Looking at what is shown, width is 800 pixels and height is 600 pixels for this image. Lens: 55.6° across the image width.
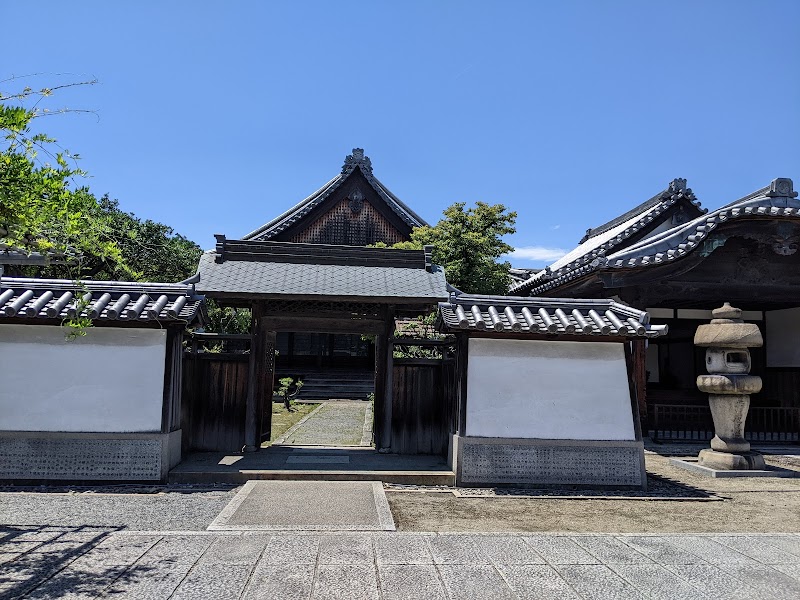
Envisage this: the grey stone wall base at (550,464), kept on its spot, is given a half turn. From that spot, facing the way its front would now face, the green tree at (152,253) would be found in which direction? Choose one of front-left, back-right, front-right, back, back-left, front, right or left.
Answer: front-left

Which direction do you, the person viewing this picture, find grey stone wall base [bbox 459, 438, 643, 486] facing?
facing the viewer

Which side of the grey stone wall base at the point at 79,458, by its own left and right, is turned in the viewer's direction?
front

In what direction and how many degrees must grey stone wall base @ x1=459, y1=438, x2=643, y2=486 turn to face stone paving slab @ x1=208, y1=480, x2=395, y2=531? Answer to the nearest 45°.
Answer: approximately 45° to its right

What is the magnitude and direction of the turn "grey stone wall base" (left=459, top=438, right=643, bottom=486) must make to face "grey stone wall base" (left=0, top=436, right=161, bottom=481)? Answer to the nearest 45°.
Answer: approximately 90° to its right

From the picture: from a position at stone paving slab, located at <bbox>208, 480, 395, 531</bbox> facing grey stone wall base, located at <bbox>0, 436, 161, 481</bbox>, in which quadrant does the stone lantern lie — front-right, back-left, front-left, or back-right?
back-right

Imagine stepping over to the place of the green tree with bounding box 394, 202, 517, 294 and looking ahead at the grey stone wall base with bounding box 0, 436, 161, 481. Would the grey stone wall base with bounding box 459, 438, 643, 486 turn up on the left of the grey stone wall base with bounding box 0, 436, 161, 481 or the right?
left

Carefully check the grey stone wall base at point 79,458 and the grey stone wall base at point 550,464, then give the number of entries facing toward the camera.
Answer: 2

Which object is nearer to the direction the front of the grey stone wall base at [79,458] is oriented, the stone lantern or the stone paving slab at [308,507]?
the stone paving slab

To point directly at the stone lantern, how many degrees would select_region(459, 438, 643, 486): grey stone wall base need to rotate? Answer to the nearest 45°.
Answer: approximately 135° to its left
